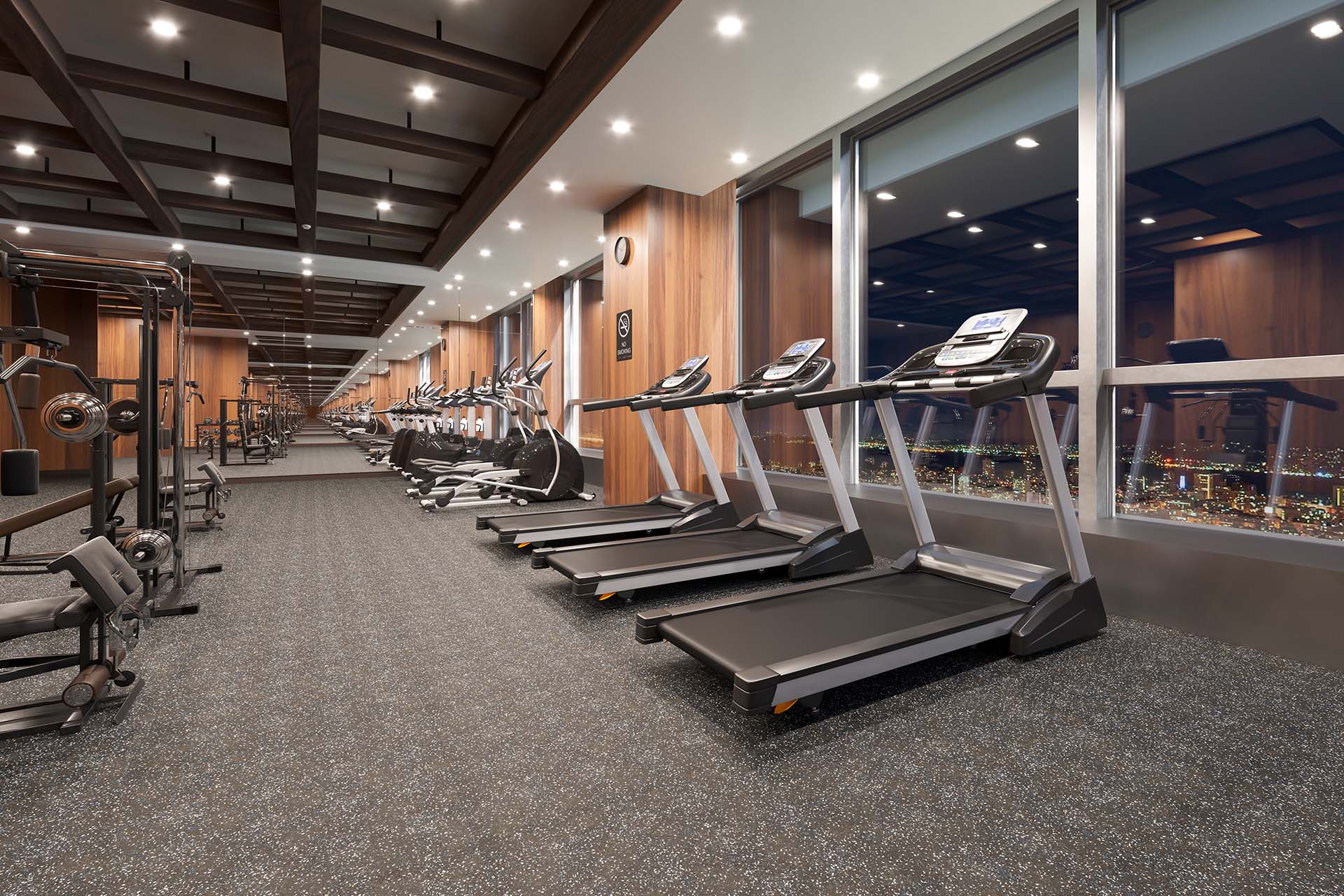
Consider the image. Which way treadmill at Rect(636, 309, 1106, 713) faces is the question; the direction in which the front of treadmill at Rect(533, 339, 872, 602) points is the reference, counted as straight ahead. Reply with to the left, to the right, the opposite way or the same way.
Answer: the same way

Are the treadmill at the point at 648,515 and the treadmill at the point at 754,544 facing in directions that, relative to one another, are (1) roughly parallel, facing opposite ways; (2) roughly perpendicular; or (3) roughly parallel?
roughly parallel

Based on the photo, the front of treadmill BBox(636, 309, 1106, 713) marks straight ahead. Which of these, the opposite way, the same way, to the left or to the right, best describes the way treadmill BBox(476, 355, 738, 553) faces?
the same way

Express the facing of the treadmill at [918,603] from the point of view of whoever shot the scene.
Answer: facing away from the viewer and to the right of the viewer

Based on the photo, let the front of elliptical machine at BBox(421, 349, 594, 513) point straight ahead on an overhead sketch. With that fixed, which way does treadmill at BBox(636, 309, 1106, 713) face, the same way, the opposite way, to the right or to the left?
the same way

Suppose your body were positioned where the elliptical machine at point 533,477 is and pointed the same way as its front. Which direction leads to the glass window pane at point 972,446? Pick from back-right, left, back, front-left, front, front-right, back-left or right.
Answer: front-right

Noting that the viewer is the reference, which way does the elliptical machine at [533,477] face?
facing to the right of the viewer

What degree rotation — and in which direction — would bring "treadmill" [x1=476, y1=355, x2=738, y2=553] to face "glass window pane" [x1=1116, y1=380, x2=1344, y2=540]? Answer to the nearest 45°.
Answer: approximately 90° to its right

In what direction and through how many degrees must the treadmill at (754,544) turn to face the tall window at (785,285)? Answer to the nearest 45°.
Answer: approximately 45° to its left

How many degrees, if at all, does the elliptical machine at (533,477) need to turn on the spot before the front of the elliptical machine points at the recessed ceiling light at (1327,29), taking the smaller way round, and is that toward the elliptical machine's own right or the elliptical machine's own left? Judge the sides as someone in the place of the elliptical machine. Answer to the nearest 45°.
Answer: approximately 45° to the elliptical machine's own right

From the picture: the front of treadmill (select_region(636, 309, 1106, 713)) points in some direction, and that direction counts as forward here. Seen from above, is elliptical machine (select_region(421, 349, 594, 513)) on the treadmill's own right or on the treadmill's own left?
on the treadmill's own left

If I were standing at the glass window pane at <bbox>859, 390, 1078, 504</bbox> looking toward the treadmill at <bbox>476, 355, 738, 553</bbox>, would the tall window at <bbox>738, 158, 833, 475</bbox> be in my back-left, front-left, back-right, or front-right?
front-right

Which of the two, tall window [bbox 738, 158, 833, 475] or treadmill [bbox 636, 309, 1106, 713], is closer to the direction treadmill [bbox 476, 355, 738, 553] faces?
the tall window

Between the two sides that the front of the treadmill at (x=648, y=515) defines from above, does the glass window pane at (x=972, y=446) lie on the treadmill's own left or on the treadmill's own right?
on the treadmill's own right

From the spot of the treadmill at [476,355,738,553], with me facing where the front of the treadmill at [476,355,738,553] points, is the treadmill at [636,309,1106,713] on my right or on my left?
on my right

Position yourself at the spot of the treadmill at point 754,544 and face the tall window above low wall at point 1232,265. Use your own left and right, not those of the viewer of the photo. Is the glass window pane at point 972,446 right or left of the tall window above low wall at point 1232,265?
left

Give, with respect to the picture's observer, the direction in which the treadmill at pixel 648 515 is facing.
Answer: facing away from the viewer and to the right of the viewer
